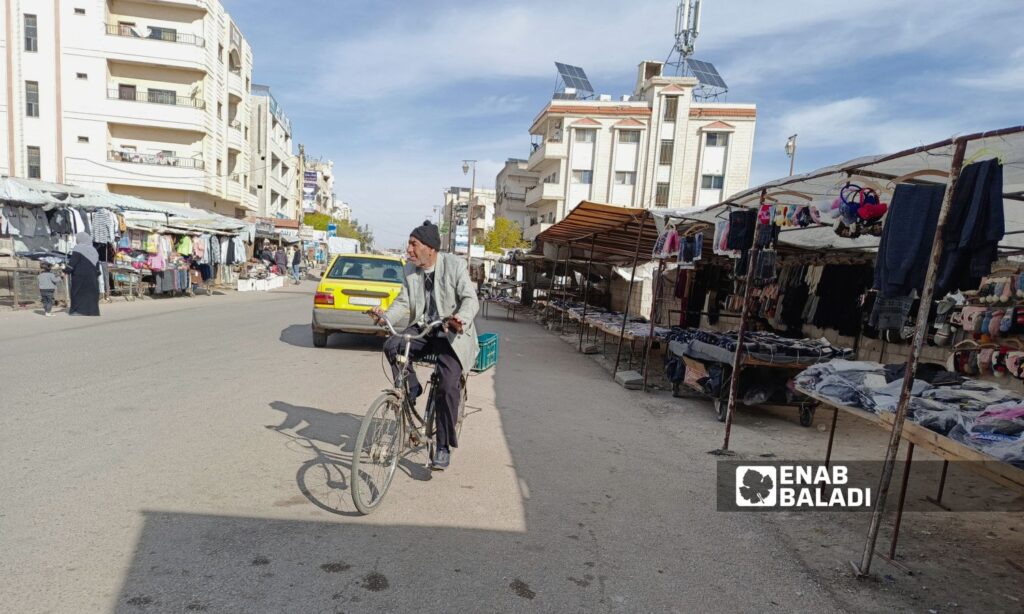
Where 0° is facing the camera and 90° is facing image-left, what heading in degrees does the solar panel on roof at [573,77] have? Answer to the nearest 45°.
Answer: approximately 315°

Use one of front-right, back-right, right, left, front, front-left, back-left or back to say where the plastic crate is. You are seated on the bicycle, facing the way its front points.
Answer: back

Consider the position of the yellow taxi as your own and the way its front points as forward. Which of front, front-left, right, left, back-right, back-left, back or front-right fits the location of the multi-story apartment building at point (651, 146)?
front-right

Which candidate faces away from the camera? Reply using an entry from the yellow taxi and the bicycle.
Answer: the yellow taxi

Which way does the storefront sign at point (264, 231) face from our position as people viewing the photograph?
facing the viewer and to the right of the viewer

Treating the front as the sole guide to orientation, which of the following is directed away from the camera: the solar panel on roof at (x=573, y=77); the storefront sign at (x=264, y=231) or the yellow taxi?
the yellow taxi

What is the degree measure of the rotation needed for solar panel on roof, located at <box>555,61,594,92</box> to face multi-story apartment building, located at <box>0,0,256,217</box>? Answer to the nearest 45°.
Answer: approximately 90° to its right

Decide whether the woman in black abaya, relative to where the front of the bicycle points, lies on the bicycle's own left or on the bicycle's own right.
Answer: on the bicycle's own right

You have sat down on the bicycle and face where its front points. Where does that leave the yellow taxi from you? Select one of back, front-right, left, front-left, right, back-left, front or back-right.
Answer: back-right

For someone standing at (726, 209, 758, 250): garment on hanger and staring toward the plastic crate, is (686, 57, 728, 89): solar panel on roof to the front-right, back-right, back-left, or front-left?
back-right

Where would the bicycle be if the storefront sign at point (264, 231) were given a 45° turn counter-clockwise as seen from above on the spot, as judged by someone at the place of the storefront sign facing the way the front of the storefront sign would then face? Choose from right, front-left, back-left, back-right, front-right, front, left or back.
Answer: right

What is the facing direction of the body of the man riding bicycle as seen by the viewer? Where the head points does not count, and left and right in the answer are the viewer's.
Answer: facing the viewer and to the left of the viewer

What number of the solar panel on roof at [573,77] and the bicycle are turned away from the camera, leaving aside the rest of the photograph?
0

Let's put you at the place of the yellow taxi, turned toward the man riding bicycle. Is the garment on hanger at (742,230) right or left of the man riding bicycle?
left

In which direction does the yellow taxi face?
away from the camera
